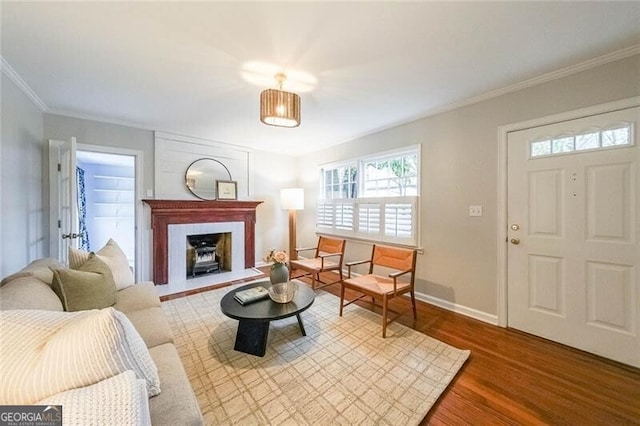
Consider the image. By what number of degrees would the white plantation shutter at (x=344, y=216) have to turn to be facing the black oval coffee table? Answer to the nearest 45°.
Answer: approximately 45° to its left

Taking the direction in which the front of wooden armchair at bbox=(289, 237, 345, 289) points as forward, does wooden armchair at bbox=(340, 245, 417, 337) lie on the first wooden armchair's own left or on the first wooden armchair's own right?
on the first wooden armchair's own left

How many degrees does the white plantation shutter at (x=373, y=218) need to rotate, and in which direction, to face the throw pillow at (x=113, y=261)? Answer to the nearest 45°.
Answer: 0° — it already faces it

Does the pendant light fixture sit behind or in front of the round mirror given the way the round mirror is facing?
in front

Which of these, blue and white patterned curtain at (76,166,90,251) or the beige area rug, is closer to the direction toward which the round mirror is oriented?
the beige area rug

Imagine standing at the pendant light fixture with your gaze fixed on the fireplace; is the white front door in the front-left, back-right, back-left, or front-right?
back-right

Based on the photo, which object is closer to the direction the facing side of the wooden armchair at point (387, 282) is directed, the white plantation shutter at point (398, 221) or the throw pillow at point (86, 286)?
the throw pillow

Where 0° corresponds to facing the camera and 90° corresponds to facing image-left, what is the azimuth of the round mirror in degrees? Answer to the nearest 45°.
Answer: approximately 0°

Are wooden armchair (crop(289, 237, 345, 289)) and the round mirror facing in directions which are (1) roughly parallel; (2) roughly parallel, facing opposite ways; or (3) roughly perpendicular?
roughly perpendicular

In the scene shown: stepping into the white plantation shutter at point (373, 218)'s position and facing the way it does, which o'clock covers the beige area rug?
The beige area rug is roughly at 11 o'clock from the white plantation shutter.
